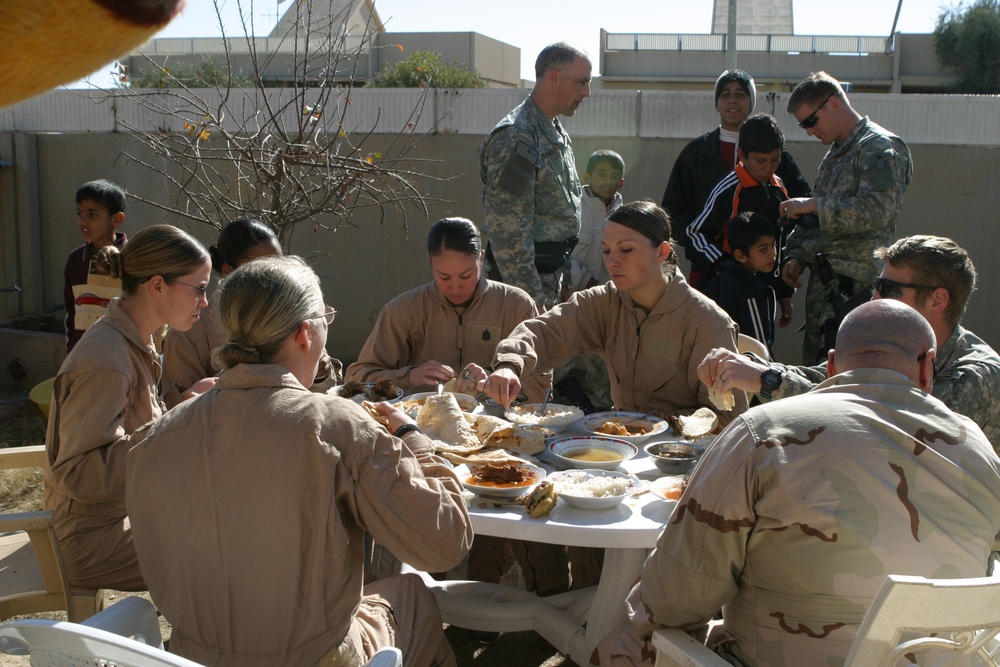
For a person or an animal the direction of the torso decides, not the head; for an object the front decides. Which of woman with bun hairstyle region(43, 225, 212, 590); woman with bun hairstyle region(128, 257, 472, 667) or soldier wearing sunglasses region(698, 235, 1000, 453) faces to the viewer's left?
the soldier wearing sunglasses

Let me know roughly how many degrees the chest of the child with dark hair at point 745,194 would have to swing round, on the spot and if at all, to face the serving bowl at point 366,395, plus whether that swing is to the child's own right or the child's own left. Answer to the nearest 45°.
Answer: approximately 90° to the child's own right

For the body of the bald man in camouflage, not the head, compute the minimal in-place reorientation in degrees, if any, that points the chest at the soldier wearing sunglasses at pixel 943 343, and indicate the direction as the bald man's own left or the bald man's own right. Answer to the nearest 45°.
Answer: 0° — they already face them

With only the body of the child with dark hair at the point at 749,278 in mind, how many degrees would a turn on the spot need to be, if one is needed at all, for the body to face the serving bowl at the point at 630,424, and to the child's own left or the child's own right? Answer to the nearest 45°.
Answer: approximately 45° to the child's own right

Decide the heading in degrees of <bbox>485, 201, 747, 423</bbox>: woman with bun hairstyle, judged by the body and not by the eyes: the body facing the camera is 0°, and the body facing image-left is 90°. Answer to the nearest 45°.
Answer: approximately 45°

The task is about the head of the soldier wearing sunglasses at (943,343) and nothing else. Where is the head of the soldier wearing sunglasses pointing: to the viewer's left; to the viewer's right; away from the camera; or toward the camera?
to the viewer's left

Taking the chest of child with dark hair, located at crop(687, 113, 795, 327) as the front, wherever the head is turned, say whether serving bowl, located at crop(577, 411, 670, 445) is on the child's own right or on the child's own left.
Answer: on the child's own right

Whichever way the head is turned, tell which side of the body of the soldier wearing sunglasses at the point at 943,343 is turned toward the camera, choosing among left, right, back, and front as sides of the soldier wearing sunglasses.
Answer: left

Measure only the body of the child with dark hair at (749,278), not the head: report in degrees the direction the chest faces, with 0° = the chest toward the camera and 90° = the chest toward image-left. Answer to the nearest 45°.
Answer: approximately 315°

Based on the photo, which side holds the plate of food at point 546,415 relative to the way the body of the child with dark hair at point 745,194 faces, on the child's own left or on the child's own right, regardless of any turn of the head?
on the child's own right

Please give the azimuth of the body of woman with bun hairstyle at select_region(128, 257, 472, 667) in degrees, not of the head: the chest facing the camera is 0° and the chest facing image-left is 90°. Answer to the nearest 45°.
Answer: approximately 225°

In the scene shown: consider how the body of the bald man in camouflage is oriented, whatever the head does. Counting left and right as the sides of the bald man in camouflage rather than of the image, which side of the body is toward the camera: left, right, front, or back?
back

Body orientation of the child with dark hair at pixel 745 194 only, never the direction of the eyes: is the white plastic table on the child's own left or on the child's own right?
on the child's own right
